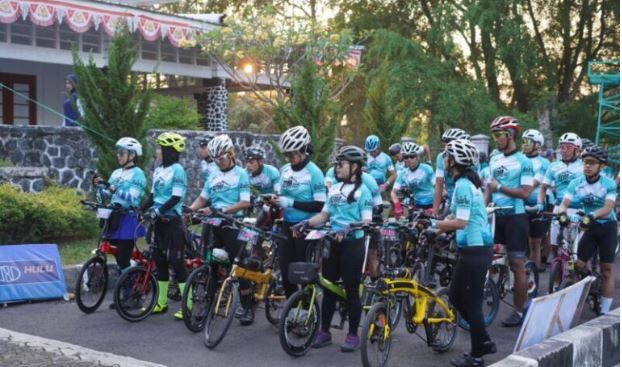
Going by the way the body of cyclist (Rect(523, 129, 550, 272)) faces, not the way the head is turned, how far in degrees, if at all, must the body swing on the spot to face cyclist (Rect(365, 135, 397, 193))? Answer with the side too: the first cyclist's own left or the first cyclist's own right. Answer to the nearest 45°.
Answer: approximately 90° to the first cyclist's own right

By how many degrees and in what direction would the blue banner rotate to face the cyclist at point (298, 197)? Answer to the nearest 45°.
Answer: approximately 45° to its left

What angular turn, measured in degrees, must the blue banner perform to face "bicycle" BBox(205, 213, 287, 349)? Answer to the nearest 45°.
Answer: approximately 45° to its left

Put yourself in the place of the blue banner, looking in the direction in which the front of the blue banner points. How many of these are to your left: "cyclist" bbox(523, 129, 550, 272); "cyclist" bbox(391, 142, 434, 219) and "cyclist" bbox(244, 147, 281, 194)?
3

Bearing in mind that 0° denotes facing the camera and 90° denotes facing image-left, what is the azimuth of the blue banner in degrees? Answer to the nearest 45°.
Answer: approximately 0°

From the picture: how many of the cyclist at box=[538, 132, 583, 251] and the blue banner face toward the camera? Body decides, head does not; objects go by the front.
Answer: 2

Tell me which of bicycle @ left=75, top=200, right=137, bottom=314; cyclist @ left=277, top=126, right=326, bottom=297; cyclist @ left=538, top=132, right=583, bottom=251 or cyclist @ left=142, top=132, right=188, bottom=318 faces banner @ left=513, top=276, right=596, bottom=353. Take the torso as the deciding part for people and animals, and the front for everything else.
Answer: cyclist @ left=538, top=132, right=583, bottom=251

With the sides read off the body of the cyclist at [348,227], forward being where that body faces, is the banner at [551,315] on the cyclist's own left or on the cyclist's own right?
on the cyclist's own left

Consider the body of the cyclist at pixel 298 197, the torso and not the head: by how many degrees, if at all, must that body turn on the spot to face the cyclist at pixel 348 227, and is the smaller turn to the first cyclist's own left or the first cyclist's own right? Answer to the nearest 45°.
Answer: approximately 90° to the first cyclist's own left

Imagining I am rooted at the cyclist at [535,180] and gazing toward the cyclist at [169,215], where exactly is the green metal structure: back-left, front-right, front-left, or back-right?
back-right
